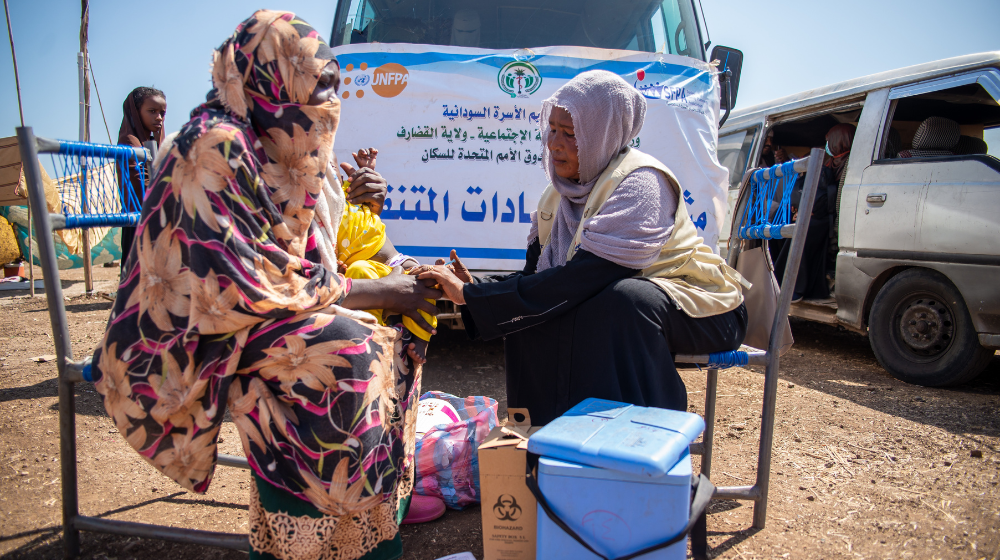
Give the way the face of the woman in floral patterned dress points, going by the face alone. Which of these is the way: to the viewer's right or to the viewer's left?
to the viewer's right

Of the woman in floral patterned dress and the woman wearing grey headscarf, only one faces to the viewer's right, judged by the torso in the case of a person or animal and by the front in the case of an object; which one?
the woman in floral patterned dress

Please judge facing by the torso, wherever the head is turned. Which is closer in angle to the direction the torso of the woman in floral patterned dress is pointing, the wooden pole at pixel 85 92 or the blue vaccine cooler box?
the blue vaccine cooler box

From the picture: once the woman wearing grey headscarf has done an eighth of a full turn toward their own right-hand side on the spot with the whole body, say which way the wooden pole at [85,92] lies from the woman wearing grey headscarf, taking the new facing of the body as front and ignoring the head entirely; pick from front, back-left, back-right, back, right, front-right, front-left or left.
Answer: front-right

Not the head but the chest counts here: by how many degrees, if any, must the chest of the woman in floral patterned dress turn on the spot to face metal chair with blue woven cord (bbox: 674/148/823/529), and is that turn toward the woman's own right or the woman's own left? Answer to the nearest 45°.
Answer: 0° — they already face it

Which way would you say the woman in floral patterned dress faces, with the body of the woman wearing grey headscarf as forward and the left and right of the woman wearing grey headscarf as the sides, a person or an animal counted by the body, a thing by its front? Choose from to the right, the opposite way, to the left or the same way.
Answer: the opposite way

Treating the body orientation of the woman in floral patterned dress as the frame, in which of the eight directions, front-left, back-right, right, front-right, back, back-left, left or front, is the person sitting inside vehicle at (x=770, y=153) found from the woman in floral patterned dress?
front-left

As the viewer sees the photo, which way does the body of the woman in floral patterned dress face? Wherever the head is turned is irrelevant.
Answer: to the viewer's right

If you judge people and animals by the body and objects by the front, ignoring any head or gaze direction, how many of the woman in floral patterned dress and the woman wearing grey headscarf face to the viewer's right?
1
